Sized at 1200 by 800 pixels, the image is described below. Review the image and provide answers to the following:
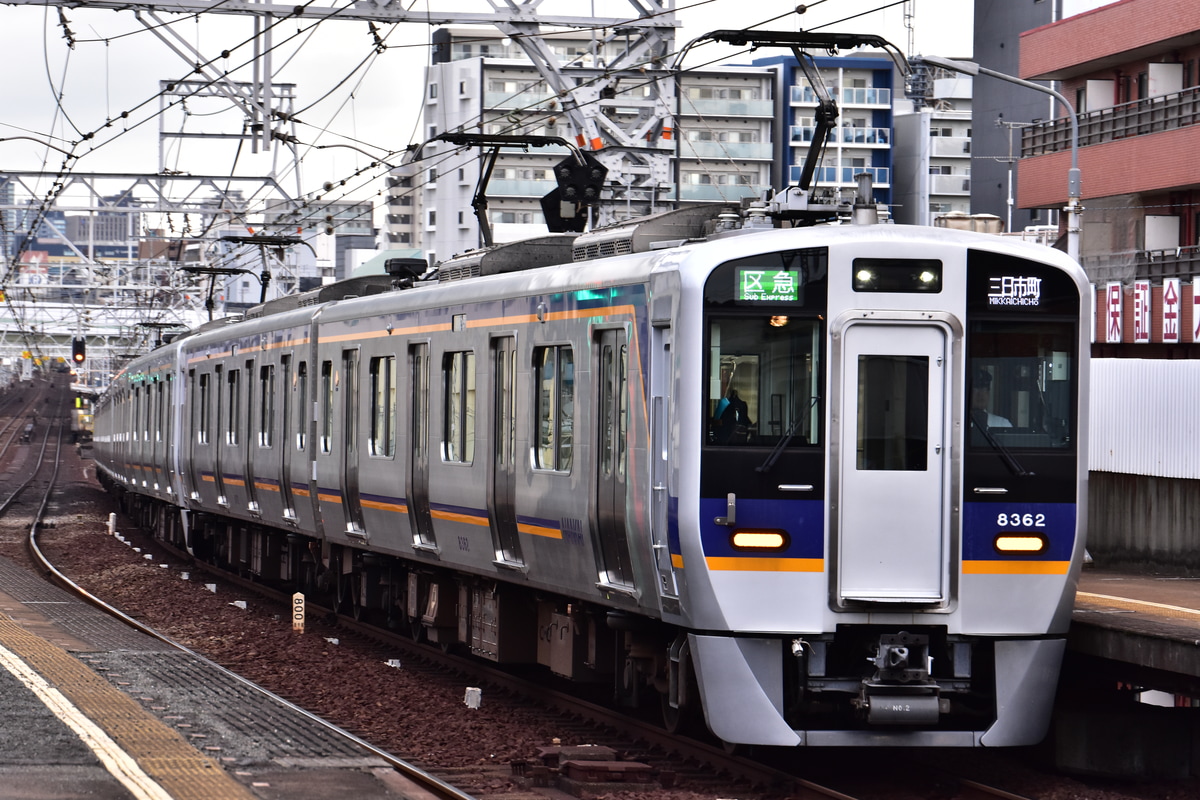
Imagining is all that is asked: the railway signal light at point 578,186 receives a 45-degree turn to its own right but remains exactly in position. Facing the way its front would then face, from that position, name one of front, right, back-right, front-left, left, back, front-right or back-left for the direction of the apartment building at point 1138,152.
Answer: back

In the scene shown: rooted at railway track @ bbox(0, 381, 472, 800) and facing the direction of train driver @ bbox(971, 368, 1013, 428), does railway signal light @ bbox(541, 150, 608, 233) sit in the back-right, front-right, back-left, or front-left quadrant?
front-left

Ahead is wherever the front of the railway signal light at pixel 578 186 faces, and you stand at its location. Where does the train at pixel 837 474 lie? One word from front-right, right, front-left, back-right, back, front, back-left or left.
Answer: front

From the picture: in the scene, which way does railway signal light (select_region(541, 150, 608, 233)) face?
toward the camera
